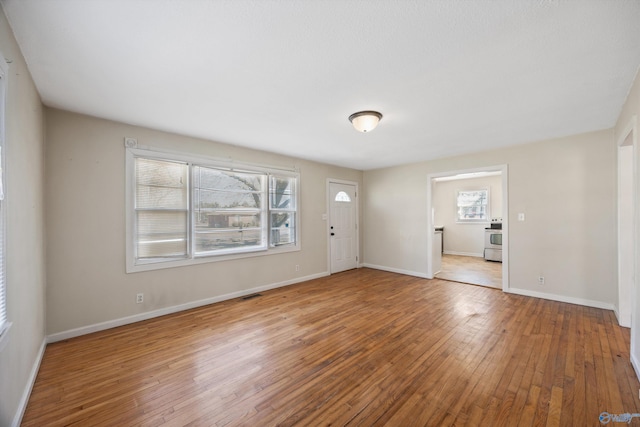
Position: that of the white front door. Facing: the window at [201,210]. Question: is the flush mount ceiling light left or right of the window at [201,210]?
left

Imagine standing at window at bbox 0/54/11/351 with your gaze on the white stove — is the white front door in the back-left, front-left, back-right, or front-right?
front-left

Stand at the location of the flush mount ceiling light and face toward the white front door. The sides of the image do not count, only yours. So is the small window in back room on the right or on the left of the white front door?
right

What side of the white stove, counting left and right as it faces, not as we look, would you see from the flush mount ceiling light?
front

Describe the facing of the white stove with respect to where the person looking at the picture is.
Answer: facing the viewer

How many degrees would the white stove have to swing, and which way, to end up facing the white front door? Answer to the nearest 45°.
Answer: approximately 45° to its right

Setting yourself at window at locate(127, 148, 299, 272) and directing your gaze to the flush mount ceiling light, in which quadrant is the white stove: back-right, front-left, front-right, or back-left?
front-left

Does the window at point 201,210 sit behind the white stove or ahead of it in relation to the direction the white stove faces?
ahead

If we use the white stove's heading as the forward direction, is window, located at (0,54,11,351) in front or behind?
in front
